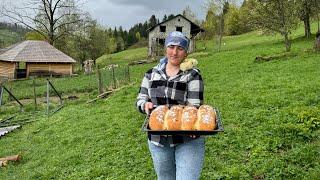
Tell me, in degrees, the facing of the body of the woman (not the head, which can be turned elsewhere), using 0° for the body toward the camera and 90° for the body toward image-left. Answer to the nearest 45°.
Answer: approximately 0°

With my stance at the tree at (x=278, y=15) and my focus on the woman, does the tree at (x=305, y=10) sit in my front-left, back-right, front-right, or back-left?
back-left

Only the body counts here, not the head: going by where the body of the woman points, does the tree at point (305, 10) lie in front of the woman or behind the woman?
behind

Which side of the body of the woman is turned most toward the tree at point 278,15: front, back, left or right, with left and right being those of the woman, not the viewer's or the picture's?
back
